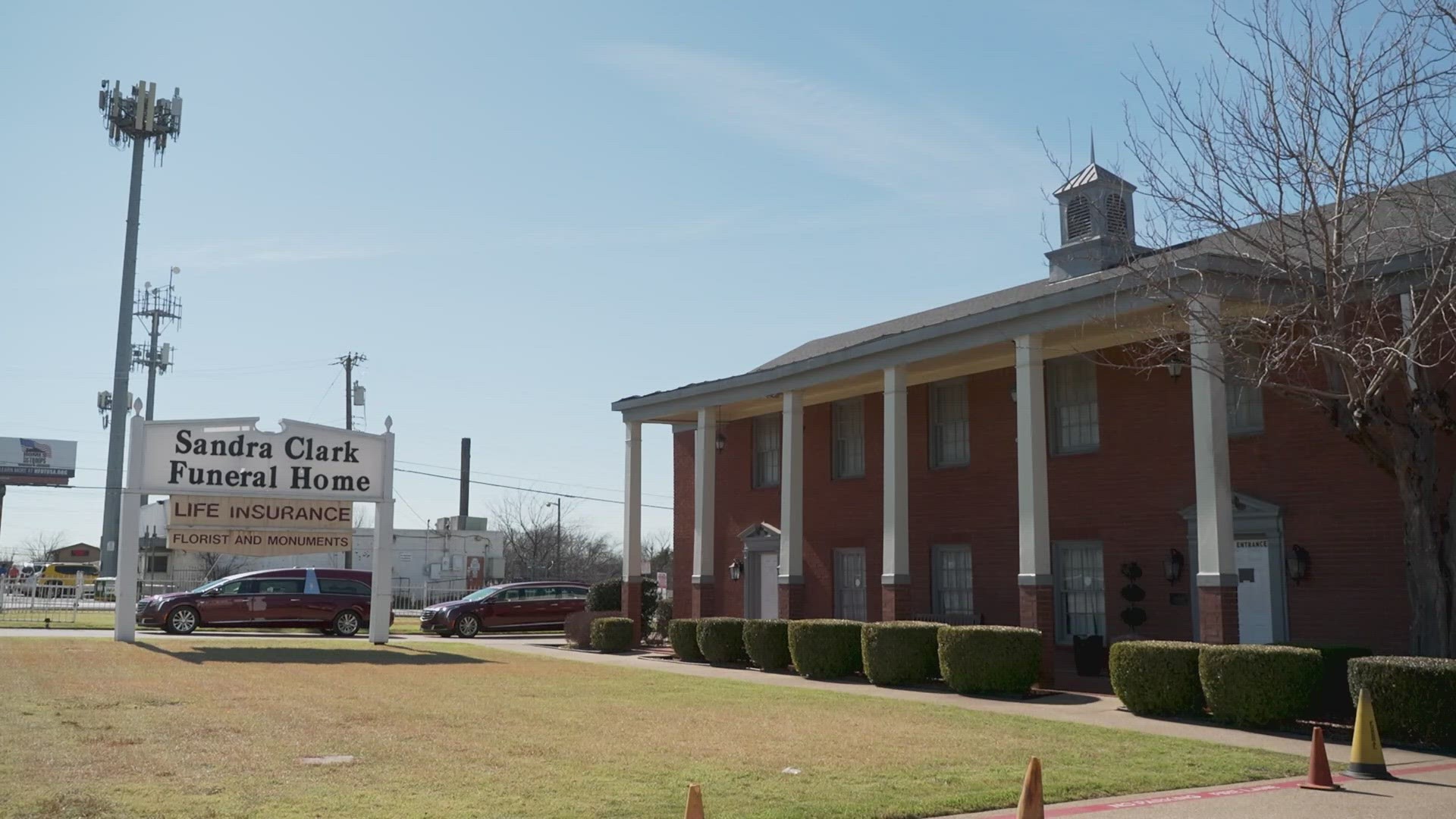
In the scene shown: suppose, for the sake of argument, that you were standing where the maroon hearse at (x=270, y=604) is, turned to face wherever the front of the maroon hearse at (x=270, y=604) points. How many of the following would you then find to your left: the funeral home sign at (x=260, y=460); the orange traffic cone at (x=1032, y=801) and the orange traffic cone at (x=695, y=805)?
3

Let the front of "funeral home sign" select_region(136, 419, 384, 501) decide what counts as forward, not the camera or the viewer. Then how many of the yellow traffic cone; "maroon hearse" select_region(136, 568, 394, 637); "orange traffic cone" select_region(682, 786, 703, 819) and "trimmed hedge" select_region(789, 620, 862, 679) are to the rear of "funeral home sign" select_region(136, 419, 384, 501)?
1

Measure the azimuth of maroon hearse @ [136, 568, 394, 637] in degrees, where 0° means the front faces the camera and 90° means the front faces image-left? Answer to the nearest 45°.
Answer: approximately 90°

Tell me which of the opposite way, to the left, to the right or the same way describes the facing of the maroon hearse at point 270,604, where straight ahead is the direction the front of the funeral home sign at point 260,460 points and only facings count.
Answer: to the right

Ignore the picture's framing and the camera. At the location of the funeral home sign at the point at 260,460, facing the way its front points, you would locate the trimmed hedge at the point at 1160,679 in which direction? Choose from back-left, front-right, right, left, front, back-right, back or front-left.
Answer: front-left

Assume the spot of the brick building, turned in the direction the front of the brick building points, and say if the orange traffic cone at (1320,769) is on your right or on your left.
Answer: on your left

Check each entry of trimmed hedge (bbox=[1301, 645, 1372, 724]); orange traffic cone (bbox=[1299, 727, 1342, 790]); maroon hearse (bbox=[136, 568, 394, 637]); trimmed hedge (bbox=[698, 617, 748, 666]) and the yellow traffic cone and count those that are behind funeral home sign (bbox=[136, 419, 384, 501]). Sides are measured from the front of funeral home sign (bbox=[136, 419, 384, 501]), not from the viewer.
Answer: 1

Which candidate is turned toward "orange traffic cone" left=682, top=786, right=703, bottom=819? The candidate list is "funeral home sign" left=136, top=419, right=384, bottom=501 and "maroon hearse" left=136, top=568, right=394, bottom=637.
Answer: the funeral home sign

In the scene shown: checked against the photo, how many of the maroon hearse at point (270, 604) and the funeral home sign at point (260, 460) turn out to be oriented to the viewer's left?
1

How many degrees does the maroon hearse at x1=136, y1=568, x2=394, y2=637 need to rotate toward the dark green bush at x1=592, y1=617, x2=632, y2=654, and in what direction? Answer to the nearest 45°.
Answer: approximately 135° to its left

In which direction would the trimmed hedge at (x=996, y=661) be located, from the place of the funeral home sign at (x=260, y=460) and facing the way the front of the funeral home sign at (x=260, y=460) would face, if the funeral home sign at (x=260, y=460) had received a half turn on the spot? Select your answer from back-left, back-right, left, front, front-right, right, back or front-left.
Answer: back-right

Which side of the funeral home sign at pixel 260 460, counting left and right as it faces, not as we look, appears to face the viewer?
front

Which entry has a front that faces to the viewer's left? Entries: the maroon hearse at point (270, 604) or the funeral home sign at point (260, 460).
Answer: the maroon hearse
